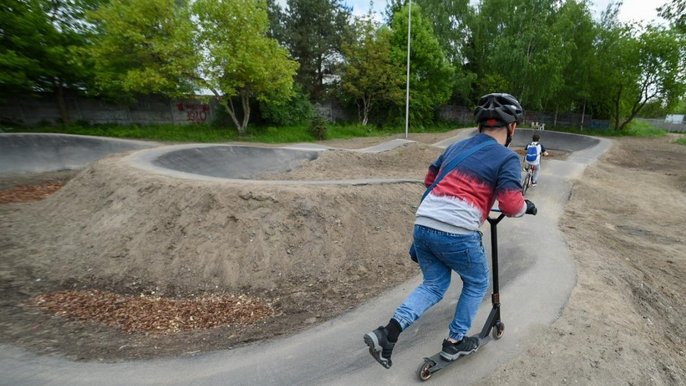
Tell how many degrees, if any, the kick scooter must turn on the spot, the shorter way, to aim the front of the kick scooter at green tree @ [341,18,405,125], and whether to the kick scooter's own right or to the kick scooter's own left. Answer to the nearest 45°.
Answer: approximately 45° to the kick scooter's own left

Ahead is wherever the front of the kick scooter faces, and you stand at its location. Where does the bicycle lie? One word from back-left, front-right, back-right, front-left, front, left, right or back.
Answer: front-left

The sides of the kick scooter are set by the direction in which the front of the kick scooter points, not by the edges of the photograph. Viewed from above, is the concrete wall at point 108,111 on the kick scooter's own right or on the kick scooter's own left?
on the kick scooter's own left

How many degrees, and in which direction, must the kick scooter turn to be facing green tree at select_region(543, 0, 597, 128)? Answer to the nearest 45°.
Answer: approximately 45° to its left

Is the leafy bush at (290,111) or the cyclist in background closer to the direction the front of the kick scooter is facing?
the cyclist in background

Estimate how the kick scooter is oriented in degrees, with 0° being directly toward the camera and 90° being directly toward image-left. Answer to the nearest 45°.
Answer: approximately 225°

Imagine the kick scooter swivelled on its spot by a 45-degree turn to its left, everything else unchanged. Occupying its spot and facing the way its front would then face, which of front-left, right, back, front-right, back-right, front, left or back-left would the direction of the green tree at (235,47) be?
front-left

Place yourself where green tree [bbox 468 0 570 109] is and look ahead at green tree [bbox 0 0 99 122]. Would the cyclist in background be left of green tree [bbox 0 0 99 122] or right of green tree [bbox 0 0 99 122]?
left

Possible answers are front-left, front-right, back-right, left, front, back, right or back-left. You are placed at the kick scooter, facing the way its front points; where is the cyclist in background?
front-left

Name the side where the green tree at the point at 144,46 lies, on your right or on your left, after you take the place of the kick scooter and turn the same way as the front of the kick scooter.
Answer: on your left

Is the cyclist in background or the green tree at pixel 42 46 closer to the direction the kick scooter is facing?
the cyclist in background
